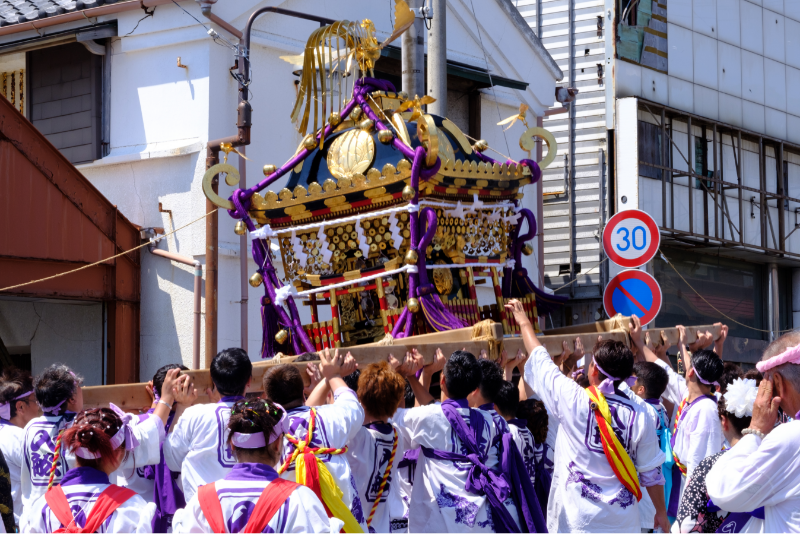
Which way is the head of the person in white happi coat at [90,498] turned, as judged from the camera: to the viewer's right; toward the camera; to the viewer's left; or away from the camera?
away from the camera

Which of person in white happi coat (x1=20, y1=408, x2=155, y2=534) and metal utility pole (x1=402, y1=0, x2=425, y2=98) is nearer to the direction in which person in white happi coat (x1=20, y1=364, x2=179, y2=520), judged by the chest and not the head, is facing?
the metal utility pole

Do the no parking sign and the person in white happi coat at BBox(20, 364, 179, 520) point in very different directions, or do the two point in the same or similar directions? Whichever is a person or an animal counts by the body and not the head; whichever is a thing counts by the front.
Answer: very different directions

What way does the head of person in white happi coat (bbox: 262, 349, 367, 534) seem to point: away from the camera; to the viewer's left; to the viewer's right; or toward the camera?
away from the camera

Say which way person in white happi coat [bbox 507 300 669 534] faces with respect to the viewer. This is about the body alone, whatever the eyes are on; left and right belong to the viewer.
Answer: facing away from the viewer and to the left of the viewer

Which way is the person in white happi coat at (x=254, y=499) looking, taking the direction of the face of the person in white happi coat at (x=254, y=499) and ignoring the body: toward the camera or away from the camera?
away from the camera

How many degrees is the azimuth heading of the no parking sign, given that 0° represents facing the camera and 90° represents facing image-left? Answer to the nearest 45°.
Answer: approximately 0°

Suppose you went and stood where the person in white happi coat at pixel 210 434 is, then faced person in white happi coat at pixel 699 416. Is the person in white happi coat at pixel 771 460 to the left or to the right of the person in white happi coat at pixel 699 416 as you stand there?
right

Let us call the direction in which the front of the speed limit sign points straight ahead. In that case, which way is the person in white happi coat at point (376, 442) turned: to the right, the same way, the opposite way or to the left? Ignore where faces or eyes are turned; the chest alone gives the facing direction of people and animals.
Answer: the opposite way

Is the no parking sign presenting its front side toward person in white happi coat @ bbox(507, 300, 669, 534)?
yes

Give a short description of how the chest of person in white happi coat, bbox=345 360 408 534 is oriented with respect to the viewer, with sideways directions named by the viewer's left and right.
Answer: facing away from the viewer

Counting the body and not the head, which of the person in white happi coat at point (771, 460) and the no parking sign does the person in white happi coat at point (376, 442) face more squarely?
the no parking sign
